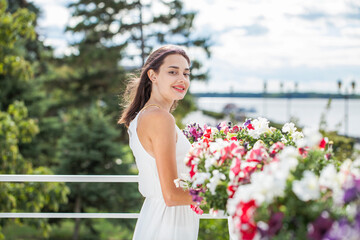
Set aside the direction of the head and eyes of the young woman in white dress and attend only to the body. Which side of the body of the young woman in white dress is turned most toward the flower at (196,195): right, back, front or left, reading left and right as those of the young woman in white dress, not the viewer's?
front

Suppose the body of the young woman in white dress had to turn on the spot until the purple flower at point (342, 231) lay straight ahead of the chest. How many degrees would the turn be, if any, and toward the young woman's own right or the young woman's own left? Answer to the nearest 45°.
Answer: approximately 90° to the young woman's own right

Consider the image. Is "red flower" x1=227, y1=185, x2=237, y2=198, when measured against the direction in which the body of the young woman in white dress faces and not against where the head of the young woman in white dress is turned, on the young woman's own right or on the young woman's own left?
on the young woman's own right

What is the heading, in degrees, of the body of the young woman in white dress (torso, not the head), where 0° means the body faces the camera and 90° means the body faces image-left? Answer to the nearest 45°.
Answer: approximately 270°

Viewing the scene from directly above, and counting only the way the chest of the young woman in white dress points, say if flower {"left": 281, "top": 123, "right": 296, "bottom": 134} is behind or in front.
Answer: in front

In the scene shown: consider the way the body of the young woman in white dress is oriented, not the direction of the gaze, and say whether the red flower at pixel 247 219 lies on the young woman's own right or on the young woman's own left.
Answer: on the young woman's own right

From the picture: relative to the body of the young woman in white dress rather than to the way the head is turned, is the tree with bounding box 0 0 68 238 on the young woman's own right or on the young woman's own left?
on the young woman's own left

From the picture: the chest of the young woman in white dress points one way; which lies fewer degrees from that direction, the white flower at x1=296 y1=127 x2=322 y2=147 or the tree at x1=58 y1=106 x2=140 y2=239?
the white flower

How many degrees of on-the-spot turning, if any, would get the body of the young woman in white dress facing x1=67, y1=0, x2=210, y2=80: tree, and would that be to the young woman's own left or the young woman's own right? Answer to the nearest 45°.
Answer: approximately 90° to the young woman's own left

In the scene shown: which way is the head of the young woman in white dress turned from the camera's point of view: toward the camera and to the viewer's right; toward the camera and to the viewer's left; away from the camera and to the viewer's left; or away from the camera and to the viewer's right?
toward the camera and to the viewer's right
